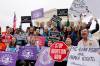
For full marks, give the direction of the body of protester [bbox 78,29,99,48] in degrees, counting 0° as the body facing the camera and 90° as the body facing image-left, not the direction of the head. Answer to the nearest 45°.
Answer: approximately 45°

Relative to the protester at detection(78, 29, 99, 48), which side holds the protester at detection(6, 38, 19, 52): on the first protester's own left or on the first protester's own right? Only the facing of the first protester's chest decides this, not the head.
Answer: on the first protester's own right
